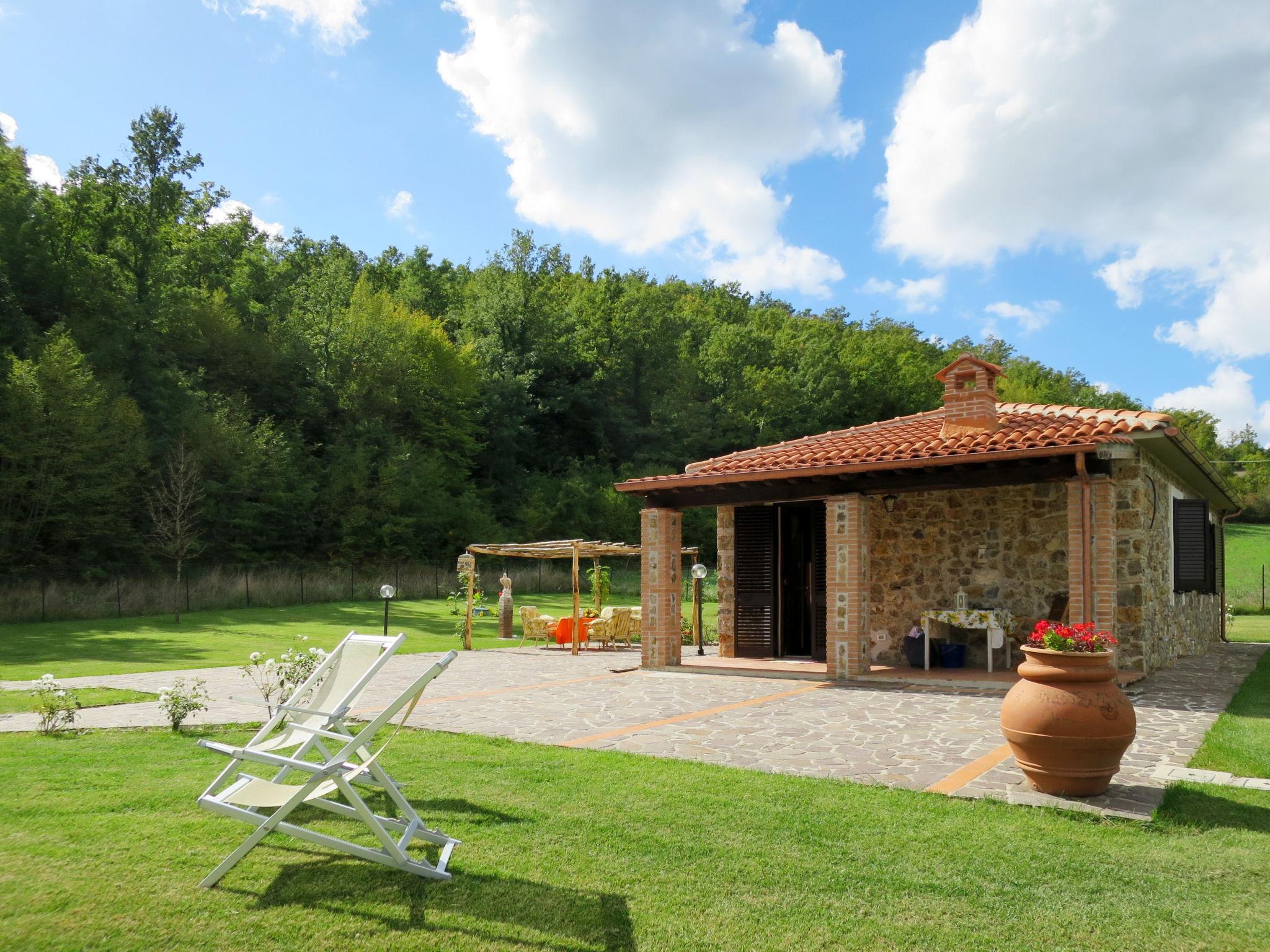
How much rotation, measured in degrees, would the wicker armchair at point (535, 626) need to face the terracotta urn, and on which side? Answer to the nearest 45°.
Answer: approximately 90° to its right

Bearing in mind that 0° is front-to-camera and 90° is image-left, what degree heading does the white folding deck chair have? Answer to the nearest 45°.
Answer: approximately 90°

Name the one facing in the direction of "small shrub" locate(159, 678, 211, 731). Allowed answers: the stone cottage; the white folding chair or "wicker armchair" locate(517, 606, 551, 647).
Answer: the stone cottage

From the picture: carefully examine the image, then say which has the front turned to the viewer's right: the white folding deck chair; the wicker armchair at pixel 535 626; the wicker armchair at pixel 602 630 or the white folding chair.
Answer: the wicker armchair at pixel 535 626

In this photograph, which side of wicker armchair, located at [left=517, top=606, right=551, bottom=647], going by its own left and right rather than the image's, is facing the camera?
right

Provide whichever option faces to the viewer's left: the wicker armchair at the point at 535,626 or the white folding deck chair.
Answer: the white folding deck chair

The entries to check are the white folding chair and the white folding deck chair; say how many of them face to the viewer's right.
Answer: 0

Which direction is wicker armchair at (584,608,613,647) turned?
to the viewer's left

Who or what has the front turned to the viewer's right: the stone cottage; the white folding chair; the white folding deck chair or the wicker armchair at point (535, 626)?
the wicker armchair

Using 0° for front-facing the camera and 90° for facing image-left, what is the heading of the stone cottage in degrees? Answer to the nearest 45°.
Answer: approximately 45°

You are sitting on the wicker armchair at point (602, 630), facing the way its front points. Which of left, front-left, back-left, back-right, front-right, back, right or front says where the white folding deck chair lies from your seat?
left

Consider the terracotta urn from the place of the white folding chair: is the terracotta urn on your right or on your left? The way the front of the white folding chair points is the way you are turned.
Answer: on your left
